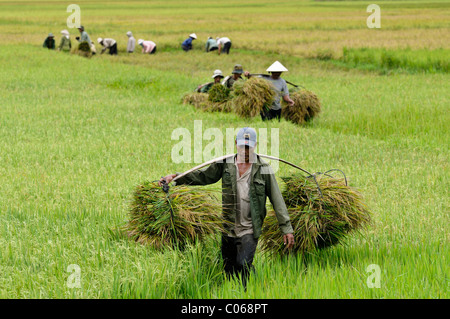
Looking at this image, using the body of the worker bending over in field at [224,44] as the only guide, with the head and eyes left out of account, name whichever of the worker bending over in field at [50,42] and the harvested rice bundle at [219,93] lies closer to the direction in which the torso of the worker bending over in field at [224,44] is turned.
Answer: the worker bending over in field

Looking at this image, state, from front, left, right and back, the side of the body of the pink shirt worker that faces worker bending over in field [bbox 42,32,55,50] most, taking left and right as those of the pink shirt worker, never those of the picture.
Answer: front

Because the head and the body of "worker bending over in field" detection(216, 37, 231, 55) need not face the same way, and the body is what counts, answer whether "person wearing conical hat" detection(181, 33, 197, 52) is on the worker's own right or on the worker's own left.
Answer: on the worker's own right

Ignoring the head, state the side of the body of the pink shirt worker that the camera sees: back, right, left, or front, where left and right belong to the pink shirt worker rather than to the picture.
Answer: left

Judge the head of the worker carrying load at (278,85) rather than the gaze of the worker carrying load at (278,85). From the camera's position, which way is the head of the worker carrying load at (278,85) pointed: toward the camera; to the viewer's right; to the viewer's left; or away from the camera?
toward the camera

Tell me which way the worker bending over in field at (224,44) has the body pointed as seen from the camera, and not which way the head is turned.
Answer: to the viewer's left
